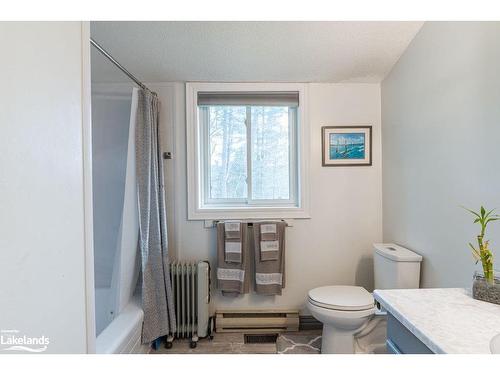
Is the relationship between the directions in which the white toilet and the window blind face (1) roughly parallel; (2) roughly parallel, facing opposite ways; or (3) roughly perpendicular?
roughly perpendicular

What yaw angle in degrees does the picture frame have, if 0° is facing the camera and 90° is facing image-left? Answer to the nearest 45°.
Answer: approximately 0°

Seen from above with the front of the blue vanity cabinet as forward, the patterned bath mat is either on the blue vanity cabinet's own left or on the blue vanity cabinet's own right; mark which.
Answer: on the blue vanity cabinet's own right

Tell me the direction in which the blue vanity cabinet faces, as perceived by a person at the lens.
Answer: facing to the left of the viewer

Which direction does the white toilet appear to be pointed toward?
to the viewer's left

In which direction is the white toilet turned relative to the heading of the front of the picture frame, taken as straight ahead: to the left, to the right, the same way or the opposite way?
to the right

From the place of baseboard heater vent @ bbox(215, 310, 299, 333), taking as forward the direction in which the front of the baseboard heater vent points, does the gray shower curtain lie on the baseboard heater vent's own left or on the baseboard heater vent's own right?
on the baseboard heater vent's own right
